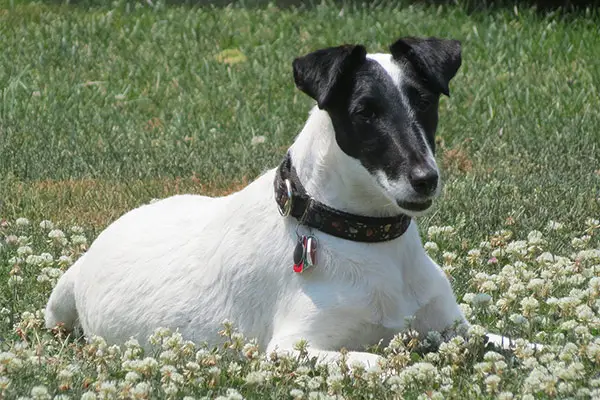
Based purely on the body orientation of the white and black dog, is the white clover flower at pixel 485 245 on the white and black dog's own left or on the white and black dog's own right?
on the white and black dog's own left

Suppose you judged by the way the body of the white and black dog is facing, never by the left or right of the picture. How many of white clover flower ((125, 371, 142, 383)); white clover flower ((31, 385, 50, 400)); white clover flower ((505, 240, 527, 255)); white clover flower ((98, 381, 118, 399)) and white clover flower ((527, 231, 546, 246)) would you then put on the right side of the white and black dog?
3

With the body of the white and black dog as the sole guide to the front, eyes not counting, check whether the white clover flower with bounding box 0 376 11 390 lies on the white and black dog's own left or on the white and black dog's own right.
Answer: on the white and black dog's own right

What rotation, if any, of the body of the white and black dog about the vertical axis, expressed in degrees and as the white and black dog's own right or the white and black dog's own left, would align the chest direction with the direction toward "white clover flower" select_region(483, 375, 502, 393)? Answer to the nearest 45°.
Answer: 0° — it already faces it

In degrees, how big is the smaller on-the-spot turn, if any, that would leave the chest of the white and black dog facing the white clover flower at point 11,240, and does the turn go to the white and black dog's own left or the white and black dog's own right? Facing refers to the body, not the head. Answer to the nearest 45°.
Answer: approximately 180°

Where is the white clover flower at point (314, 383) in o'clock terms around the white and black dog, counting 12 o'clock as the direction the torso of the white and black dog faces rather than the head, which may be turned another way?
The white clover flower is roughly at 2 o'clock from the white and black dog.

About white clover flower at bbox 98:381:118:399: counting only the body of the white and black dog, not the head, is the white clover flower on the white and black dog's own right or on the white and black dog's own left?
on the white and black dog's own right

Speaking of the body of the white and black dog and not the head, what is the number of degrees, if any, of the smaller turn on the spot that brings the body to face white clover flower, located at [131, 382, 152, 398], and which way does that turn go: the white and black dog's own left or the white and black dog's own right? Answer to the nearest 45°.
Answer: approximately 90° to the white and black dog's own right

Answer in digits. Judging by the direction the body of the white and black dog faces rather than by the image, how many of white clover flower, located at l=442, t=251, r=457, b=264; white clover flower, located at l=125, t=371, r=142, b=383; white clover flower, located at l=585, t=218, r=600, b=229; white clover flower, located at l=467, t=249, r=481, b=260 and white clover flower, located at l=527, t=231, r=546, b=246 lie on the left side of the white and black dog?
4

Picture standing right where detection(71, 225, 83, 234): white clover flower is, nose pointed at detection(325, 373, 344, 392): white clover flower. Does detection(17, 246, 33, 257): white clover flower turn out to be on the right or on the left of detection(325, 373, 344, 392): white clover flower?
right

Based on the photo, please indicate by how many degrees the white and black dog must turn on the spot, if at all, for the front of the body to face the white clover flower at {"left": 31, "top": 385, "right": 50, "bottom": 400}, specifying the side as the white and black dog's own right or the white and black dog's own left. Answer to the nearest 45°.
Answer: approximately 90° to the white and black dog's own right

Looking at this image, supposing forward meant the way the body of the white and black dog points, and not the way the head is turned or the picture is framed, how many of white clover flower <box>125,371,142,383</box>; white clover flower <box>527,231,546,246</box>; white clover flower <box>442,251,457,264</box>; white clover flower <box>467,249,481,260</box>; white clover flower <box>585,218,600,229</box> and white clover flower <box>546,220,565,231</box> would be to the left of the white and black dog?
5

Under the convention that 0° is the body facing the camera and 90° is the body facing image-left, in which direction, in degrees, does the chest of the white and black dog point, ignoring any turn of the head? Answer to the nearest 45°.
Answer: approximately 315°
